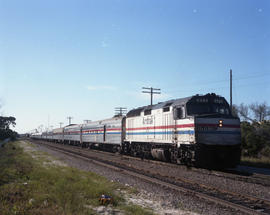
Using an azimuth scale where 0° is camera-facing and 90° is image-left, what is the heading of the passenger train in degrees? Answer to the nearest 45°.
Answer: approximately 315°
